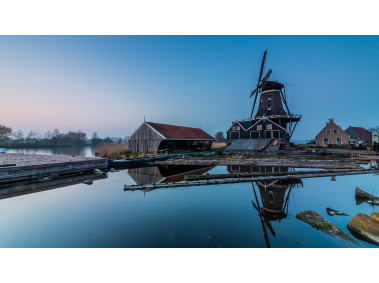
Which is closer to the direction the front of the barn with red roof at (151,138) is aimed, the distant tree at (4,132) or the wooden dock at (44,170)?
the wooden dock

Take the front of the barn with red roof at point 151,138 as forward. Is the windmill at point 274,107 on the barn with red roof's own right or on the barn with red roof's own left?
on the barn with red roof's own left

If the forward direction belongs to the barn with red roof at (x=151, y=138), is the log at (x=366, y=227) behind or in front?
in front

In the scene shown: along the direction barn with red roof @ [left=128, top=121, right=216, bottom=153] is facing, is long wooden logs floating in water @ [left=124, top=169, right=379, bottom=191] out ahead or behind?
ahead

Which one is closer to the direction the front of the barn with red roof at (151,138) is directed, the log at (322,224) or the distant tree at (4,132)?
the log

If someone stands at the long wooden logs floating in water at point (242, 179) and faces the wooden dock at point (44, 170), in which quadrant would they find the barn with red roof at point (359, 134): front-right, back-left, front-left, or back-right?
back-right
